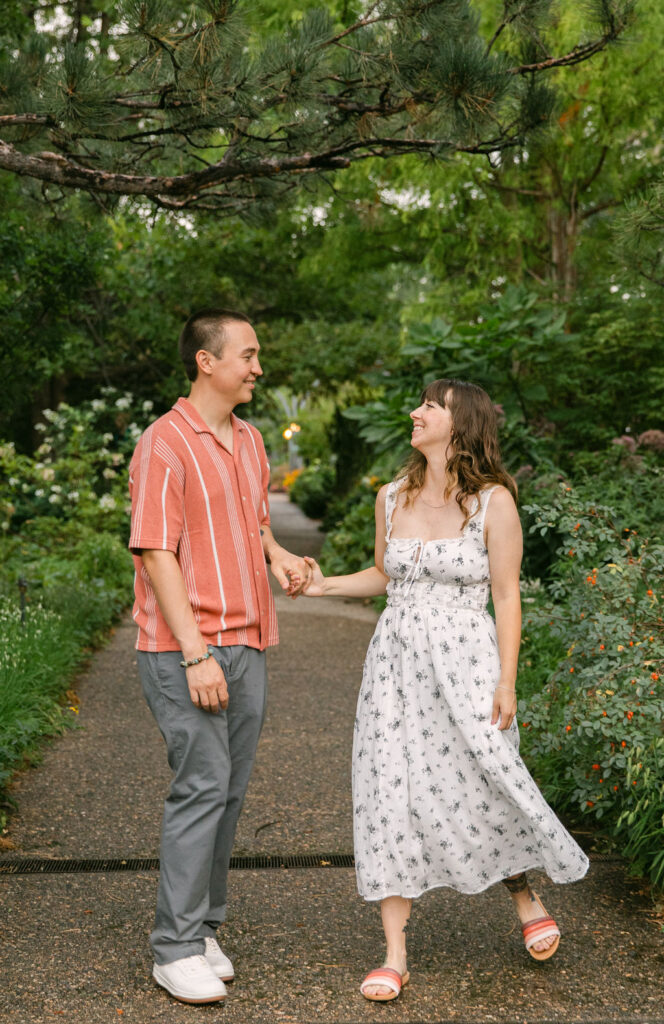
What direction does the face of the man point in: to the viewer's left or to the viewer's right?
to the viewer's right

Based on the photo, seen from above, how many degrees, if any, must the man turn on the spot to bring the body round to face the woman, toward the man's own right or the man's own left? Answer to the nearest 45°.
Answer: approximately 45° to the man's own left

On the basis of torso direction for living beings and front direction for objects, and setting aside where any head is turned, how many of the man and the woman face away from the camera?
0

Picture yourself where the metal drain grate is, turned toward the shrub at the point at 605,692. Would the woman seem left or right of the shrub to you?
right

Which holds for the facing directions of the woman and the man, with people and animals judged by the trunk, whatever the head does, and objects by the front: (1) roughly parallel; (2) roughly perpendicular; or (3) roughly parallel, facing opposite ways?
roughly perpendicular

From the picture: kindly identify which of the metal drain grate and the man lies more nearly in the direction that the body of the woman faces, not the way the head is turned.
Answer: the man

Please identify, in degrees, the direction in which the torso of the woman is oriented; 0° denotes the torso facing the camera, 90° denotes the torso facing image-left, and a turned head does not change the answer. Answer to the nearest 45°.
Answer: approximately 45°

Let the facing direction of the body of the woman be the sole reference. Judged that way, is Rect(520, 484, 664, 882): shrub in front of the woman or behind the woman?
behind

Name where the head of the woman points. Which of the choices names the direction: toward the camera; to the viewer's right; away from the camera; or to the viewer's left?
to the viewer's left
